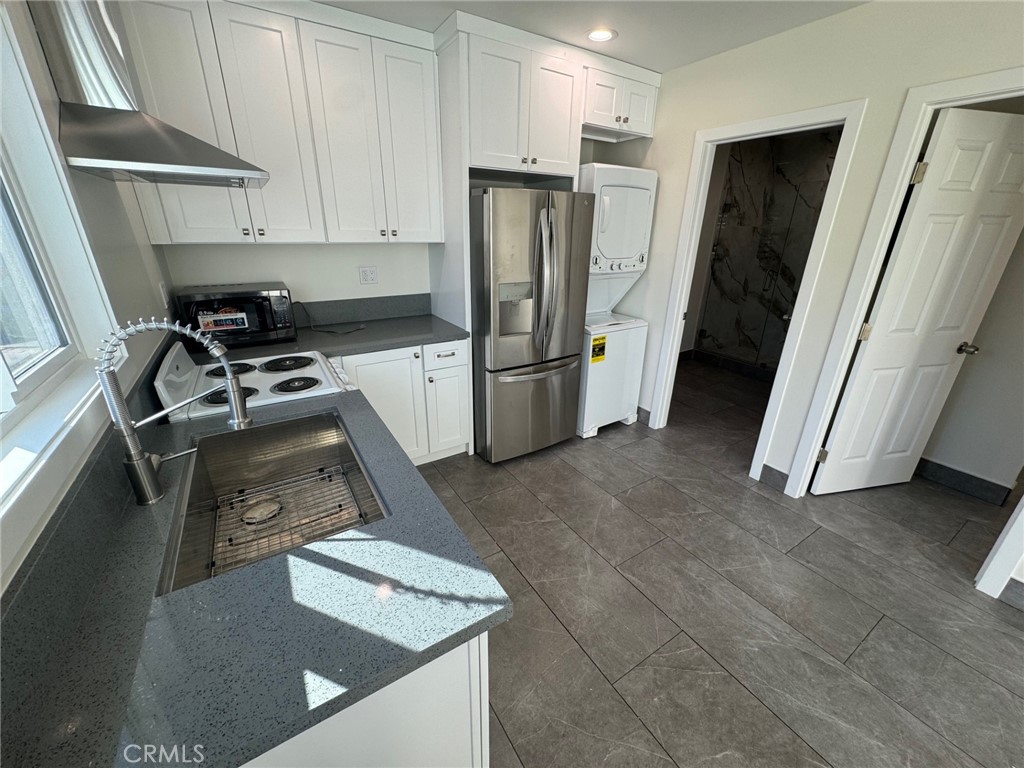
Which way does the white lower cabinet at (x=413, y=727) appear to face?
to the viewer's right

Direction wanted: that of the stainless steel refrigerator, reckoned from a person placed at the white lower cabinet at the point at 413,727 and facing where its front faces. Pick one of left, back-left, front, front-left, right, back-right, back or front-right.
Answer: front-left

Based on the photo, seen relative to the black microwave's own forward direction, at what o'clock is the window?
The window is roughly at 1 o'clock from the black microwave.

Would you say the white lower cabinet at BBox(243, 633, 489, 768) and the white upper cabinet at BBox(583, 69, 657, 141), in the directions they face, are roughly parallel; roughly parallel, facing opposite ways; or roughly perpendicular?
roughly perpendicular

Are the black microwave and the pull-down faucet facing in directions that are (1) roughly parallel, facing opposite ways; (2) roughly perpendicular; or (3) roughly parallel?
roughly perpendicular

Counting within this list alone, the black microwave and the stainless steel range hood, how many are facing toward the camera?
1

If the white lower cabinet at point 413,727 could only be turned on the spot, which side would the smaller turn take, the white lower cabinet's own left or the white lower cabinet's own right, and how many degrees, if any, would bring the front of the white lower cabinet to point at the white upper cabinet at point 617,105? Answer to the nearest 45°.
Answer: approximately 45° to the white lower cabinet's own left

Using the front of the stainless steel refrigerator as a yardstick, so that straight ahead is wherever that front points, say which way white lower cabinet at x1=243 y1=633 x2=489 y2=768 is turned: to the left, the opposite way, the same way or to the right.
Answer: to the left

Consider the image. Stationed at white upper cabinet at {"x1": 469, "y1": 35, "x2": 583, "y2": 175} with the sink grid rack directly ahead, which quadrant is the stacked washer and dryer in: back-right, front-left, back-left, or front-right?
back-left

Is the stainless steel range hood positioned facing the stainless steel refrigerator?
yes

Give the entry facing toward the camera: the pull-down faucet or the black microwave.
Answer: the black microwave

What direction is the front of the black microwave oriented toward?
toward the camera

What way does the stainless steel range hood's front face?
to the viewer's right

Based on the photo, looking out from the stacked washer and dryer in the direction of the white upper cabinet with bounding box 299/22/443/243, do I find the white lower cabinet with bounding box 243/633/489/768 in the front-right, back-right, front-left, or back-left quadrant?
front-left

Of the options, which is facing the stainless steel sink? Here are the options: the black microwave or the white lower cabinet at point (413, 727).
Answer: the black microwave

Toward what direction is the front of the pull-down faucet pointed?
to the viewer's right

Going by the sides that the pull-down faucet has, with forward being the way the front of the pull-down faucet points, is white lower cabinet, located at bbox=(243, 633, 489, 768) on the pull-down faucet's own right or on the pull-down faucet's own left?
on the pull-down faucet's own right

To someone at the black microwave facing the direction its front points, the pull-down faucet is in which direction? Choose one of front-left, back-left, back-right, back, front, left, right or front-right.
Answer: front
